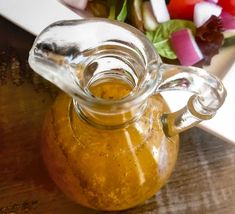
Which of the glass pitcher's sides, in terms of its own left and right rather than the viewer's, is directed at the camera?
left
